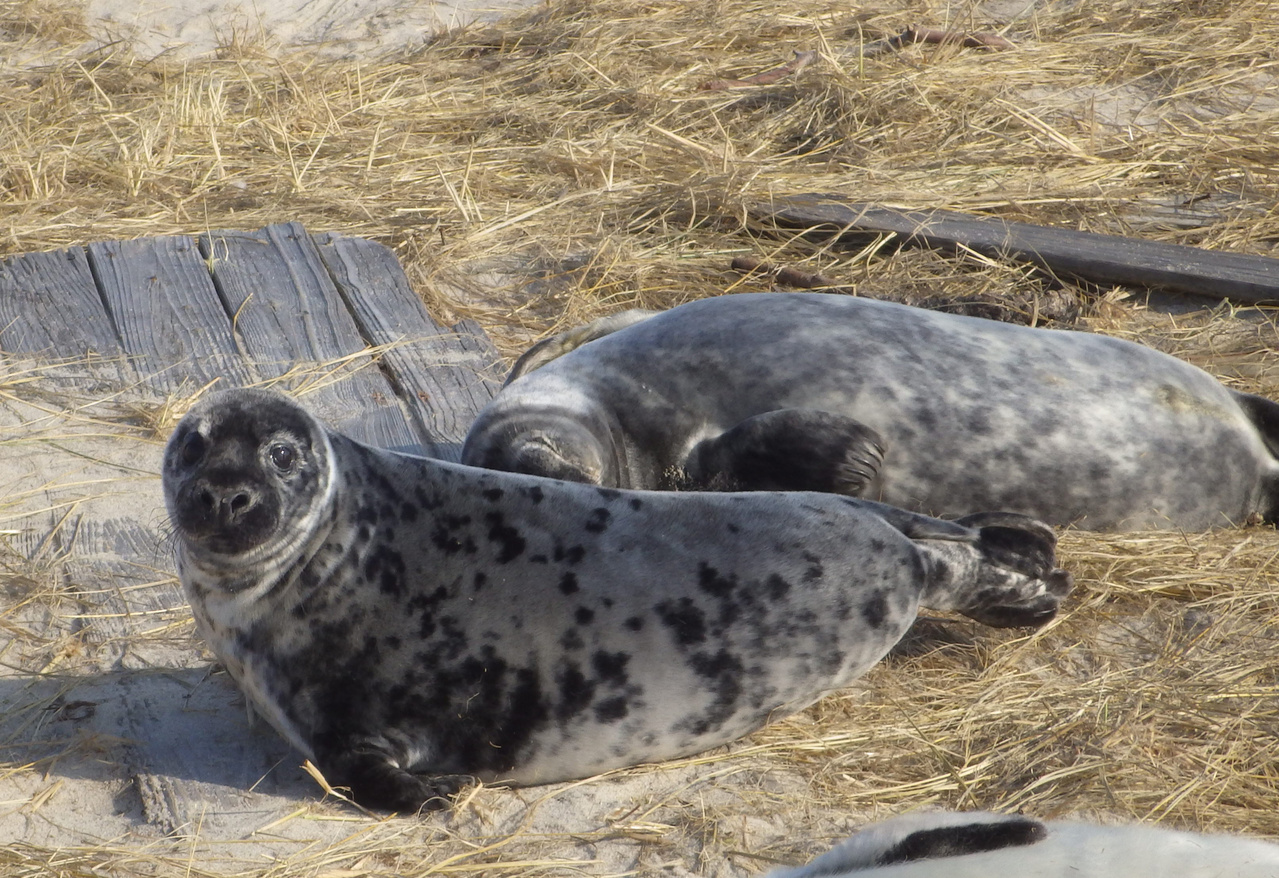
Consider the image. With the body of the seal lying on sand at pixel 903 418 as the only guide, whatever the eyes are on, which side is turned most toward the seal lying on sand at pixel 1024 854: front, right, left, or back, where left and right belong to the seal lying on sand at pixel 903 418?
left

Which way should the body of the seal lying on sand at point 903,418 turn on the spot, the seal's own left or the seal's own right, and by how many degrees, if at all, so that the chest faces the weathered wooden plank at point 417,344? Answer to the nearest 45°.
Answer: approximately 45° to the seal's own right

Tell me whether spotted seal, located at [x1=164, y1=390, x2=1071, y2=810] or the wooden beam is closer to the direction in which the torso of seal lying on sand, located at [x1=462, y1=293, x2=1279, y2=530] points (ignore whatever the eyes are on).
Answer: the spotted seal

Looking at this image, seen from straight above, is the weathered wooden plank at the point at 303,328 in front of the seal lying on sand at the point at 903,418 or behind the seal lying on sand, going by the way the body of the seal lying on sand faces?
in front

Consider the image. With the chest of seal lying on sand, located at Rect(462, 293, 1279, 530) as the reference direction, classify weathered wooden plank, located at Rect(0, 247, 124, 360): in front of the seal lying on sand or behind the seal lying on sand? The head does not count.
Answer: in front

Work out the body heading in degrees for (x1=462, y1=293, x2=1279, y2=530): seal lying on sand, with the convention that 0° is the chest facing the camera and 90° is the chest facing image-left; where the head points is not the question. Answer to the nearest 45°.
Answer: approximately 90°

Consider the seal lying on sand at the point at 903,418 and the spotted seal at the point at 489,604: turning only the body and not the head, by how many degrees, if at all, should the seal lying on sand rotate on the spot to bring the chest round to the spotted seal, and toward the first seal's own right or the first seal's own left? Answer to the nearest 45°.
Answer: approximately 45° to the first seal's own left

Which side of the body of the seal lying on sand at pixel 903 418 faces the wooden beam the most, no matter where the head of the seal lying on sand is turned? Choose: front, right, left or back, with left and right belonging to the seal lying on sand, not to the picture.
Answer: right

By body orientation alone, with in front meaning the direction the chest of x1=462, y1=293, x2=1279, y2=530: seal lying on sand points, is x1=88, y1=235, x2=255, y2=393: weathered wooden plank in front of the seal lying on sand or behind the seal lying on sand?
in front
